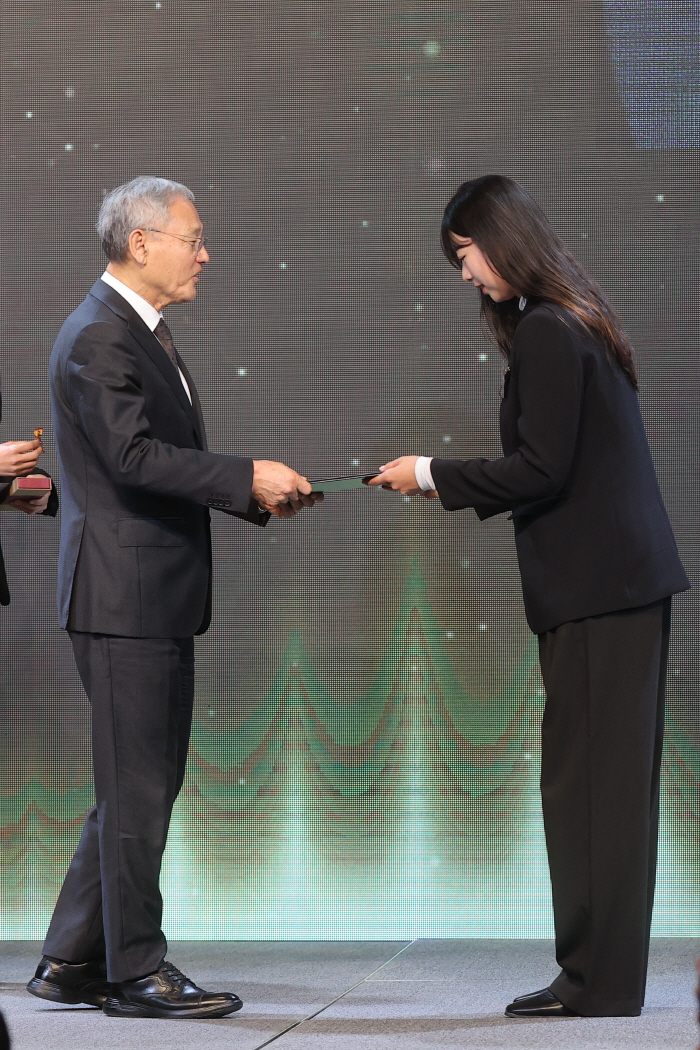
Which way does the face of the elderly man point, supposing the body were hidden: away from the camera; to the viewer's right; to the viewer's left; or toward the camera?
to the viewer's right

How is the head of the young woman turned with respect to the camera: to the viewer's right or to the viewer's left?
to the viewer's left

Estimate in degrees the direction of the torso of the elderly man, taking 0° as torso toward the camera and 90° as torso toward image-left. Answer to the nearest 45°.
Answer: approximately 270°

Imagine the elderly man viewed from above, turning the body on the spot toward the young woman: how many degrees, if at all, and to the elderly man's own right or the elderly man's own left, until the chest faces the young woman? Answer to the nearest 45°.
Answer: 0° — they already face them

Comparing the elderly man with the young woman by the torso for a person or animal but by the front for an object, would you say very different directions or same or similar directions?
very different directions

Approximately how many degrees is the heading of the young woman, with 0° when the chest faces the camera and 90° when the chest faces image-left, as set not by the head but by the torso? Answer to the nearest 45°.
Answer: approximately 90°

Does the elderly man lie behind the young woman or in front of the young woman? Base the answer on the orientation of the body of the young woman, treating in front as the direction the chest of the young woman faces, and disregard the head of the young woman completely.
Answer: in front

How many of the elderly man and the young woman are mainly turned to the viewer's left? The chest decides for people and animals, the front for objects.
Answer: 1

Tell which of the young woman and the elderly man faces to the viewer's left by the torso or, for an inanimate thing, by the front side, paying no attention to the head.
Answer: the young woman
